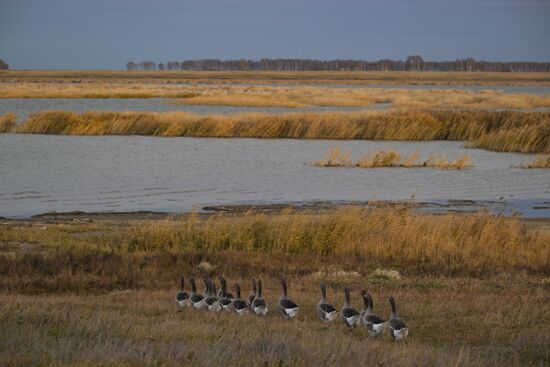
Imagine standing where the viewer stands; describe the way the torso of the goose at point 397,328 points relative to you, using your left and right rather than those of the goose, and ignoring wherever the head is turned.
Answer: facing away from the viewer and to the left of the viewer

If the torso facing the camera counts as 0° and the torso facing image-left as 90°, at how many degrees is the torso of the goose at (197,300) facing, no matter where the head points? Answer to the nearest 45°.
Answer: approximately 135°

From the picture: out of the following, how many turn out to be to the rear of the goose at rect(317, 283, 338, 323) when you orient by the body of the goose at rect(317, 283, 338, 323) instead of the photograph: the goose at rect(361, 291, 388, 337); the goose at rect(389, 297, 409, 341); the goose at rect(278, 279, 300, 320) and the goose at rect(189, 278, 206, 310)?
2

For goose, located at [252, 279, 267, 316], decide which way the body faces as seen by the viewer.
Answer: away from the camera

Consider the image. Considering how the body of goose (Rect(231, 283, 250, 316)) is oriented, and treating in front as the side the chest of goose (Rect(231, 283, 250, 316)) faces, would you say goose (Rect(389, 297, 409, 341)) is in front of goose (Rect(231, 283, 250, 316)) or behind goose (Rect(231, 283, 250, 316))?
behind

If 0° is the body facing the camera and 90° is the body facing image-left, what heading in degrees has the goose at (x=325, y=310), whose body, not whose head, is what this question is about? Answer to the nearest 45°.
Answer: approximately 135°

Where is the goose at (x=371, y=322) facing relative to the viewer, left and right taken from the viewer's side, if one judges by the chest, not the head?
facing away from the viewer and to the left of the viewer

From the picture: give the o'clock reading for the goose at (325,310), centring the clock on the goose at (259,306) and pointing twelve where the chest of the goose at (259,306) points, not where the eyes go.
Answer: the goose at (325,310) is roughly at 4 o'clock from the goose at (259,306).

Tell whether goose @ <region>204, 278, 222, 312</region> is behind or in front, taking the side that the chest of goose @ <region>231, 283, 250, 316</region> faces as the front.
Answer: in front

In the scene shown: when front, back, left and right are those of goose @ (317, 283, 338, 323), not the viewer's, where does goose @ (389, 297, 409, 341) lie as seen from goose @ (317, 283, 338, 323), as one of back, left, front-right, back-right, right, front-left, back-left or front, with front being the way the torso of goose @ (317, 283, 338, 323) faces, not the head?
back
